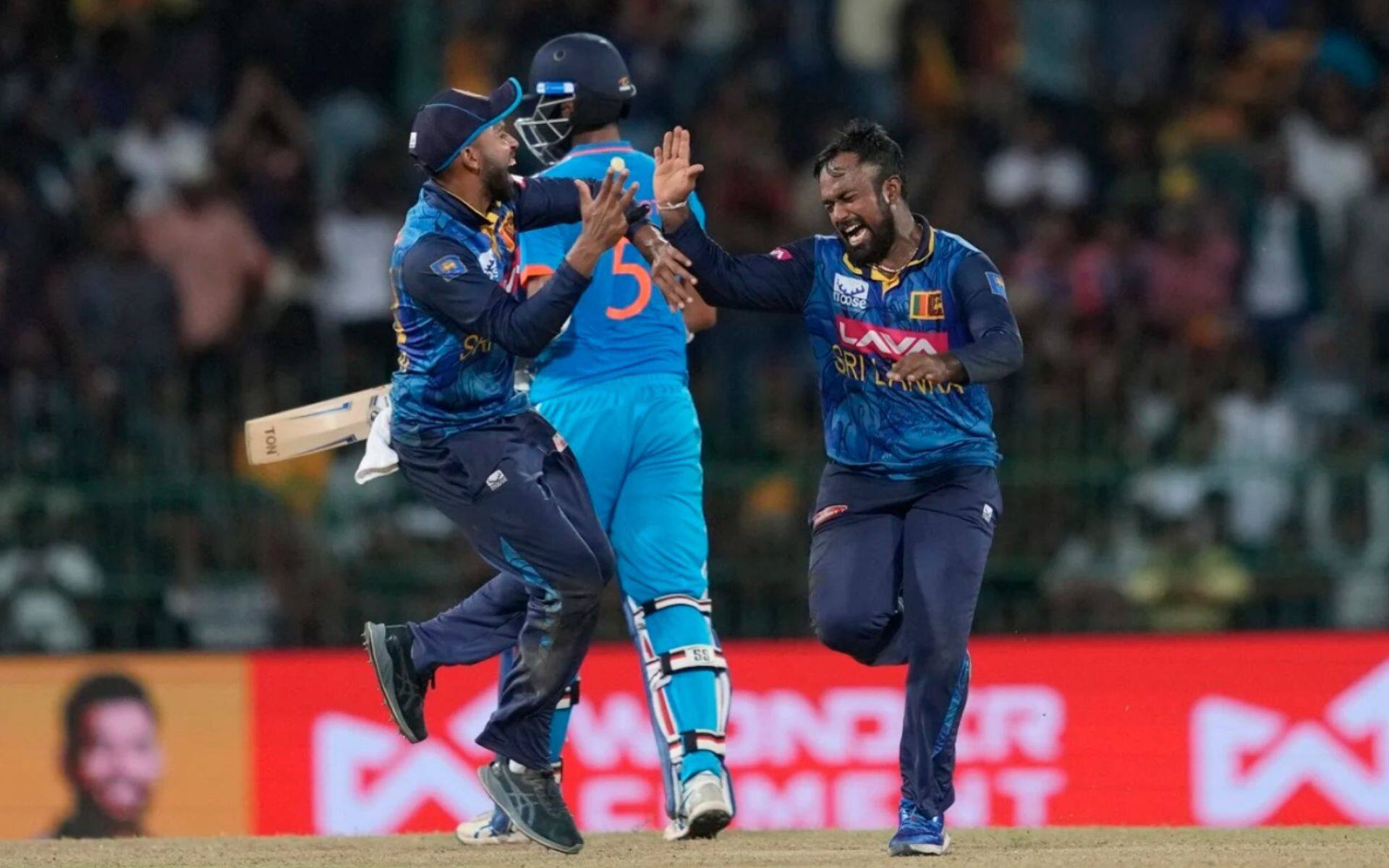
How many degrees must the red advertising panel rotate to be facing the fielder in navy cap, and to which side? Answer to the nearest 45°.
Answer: approximately 45° to its right

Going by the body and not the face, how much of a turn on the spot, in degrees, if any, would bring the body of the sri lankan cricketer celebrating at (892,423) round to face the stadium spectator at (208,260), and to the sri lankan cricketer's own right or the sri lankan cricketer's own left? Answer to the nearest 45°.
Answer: approximately 135° to the sri lankan cricketer's own right

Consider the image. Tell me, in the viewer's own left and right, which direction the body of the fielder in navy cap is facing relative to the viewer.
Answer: facing to the right of the viewer

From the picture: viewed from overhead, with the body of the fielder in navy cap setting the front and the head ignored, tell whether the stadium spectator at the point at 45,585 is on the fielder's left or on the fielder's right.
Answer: on the fielder's left

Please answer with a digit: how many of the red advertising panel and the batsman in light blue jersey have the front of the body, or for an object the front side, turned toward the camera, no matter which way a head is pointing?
1

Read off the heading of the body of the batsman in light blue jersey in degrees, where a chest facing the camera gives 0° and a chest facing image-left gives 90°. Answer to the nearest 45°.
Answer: approximately 135°

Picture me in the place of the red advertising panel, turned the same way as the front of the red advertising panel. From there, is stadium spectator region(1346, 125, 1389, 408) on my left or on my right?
on my left

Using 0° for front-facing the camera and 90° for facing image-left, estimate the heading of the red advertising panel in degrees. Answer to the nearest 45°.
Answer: approximately 0°

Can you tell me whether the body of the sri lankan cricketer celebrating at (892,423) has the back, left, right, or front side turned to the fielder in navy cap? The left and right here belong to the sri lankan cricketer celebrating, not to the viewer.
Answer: right

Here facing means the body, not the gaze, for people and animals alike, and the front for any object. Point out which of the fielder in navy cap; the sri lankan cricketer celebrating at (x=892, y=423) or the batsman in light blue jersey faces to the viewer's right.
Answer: the fielder in navy cap

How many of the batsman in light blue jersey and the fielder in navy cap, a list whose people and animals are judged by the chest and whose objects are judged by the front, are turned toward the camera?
0

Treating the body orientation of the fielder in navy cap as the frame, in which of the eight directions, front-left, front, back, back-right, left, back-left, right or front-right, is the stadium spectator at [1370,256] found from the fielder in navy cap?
front-left

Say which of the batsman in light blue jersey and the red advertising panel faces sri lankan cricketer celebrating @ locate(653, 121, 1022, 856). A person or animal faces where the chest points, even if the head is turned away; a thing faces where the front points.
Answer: the red advertising panel

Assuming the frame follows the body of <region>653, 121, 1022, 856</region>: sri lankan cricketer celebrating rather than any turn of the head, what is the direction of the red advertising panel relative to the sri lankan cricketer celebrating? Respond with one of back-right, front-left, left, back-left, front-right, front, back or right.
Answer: back
